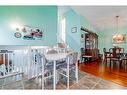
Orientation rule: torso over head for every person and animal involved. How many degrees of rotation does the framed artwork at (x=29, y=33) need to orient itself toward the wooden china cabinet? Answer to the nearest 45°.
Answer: approximately 90° to its left

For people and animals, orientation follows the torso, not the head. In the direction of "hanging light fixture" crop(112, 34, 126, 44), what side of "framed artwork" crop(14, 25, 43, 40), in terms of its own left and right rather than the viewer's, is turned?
left

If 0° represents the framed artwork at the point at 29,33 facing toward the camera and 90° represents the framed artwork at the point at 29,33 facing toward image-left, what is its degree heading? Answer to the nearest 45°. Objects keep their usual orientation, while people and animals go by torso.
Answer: approximately 0°
